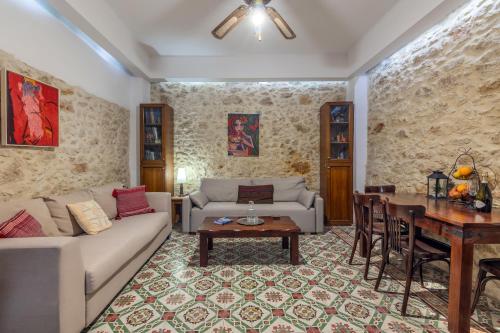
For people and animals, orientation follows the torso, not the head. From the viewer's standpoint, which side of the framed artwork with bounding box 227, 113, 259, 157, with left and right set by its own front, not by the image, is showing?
front

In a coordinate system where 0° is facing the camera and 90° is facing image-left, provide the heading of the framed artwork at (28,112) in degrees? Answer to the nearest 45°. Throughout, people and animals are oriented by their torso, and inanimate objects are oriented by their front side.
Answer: approximately 315°

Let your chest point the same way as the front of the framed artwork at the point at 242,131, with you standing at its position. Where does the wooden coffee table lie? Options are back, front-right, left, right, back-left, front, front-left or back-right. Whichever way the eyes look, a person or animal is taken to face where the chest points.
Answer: front

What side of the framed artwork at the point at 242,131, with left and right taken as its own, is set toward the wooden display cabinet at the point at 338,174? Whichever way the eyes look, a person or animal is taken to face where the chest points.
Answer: left

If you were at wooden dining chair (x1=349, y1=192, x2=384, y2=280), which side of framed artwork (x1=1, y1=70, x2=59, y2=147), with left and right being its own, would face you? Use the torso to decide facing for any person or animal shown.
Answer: front

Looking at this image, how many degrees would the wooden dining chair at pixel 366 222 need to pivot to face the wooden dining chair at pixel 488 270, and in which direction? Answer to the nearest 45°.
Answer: approximately 90° to its right

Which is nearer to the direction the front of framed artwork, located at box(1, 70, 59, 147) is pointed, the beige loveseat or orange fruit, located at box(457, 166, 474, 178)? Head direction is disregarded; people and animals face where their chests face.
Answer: the orange fruit

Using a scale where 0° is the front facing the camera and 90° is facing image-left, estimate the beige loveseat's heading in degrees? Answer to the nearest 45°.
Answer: approximately 0°

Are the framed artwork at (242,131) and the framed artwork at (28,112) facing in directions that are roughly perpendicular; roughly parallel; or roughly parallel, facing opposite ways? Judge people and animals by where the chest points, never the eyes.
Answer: roughly perpendicular

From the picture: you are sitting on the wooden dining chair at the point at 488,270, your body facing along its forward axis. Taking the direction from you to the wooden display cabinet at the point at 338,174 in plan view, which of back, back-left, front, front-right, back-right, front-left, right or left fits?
front-right

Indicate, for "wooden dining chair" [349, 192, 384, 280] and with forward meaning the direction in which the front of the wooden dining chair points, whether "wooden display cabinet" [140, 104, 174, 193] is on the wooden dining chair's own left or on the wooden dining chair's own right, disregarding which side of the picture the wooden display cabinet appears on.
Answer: on the wooden dining chair's own left

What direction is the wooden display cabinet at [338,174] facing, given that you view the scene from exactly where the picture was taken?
facing the viewer

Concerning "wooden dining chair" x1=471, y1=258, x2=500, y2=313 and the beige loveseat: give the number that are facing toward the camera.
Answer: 1

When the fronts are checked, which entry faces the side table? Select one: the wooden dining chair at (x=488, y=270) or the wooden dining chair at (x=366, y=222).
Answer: the wooden dining chair at (x=488, y=270)

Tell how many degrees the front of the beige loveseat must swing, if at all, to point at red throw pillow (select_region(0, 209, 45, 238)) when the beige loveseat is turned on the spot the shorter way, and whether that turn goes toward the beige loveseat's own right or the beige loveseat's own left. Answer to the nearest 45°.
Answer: approximately 45° to the beige loveseat's own right
